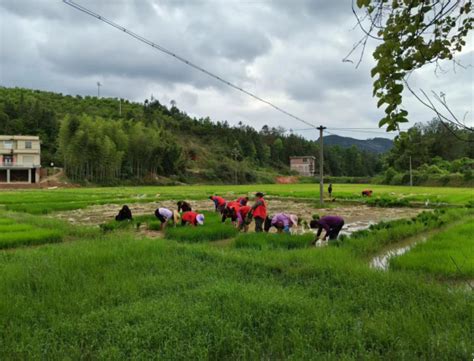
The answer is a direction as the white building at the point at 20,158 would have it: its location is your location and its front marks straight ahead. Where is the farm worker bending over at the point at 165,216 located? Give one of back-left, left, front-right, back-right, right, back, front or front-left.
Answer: front

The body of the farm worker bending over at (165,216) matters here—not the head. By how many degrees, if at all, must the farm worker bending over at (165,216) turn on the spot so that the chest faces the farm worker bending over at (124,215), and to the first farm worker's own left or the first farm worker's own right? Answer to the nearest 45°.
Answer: approximately 180°

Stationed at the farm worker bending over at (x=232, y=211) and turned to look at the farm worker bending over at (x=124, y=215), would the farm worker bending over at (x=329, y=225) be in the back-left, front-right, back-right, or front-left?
back-left

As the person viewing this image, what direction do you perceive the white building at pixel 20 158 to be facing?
facing the viewer
